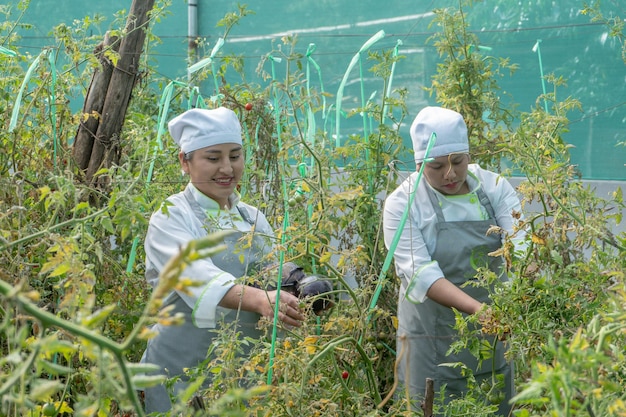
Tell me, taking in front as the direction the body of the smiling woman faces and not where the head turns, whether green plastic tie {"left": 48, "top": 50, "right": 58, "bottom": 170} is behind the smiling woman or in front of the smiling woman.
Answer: behind

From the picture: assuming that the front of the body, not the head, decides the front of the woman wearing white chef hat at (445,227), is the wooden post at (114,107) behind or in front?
behind

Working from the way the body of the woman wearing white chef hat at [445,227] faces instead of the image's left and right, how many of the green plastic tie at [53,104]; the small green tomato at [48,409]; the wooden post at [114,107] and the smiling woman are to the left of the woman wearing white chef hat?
0

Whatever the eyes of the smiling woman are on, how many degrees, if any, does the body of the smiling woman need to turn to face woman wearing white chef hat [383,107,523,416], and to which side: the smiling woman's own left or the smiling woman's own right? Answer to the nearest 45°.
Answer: approximately 90° to the smiling woman's own left

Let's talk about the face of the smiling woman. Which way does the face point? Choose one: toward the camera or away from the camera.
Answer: toward the camera

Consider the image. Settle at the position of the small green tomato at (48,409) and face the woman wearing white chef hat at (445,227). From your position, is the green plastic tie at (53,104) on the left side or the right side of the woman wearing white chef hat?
left

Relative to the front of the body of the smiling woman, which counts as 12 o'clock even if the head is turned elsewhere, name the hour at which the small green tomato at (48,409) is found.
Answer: The small green tomato is roughly at 2 o'clock from the smiling woman.

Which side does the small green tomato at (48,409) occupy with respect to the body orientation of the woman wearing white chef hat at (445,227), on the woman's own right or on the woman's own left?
on the woman's own right

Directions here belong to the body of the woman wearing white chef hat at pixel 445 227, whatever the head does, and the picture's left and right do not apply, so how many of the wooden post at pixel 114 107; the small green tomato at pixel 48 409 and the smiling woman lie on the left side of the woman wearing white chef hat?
0

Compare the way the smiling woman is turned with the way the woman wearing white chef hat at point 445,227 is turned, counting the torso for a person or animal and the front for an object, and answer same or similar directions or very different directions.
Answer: same or similar directions

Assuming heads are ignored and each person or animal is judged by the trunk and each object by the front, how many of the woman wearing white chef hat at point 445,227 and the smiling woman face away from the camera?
0

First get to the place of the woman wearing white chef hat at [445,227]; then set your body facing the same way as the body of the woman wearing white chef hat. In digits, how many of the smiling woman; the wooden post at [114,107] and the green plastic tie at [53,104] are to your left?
0

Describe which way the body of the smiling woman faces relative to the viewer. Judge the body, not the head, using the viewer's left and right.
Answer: facing the viewer and to the right of the viewer

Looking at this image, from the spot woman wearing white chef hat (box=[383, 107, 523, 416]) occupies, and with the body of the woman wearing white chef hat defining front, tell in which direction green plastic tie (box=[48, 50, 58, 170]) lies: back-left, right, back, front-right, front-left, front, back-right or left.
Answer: back-right

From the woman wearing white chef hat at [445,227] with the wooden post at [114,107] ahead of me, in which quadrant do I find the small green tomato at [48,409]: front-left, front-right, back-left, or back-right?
front-left

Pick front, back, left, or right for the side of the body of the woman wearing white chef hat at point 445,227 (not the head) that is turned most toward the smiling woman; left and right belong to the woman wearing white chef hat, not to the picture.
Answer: right

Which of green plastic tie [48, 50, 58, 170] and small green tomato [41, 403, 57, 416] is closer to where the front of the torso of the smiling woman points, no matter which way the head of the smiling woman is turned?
the small green tomato

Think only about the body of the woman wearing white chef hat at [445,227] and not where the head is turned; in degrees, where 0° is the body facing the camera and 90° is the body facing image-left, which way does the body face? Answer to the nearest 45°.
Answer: approximately 315°
